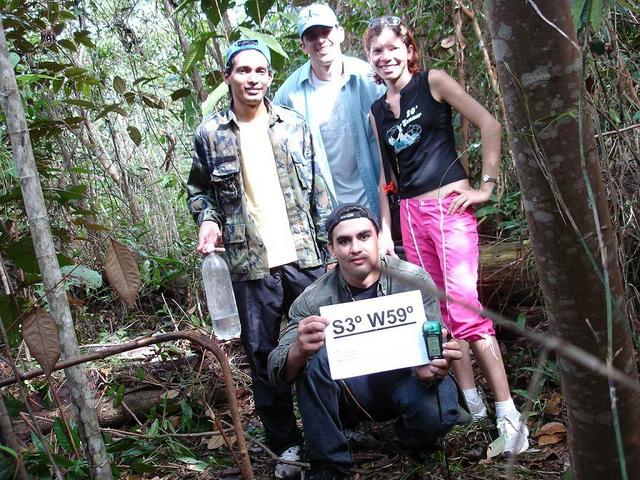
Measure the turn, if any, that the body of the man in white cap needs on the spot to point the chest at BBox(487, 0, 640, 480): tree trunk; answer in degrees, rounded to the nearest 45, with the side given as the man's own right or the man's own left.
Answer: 0° — they already face it

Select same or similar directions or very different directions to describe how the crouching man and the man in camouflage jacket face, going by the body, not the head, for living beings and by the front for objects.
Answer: same or similar directions

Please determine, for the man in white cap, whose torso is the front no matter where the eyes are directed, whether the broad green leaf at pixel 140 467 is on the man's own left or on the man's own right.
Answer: on the man's own right

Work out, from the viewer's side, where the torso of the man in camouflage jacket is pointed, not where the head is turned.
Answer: toward the camera

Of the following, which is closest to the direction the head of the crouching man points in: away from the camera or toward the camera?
toward the camera

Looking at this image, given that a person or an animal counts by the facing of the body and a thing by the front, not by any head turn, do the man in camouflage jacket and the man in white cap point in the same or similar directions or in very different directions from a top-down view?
same or similar directions

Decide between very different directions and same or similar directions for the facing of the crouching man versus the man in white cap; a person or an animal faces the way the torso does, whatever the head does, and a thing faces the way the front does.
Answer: same or similar directions

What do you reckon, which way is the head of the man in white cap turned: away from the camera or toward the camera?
toward the camera

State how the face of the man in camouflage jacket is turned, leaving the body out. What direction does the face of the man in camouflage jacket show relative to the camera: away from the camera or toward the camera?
toward the camera

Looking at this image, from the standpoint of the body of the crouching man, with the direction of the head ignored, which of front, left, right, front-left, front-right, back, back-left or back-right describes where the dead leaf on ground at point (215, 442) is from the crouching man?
back-right
